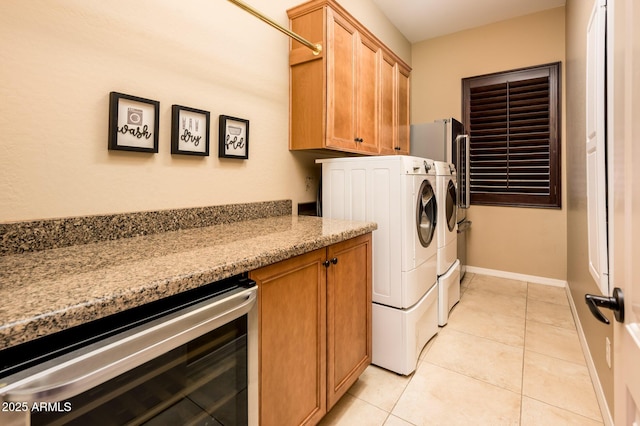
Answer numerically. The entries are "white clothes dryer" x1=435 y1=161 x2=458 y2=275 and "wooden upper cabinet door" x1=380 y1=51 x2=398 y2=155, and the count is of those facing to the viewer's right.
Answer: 2

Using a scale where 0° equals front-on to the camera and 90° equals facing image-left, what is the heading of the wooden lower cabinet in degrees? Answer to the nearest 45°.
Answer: approximately 315°

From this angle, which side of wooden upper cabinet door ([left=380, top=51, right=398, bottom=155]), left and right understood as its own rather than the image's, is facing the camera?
right

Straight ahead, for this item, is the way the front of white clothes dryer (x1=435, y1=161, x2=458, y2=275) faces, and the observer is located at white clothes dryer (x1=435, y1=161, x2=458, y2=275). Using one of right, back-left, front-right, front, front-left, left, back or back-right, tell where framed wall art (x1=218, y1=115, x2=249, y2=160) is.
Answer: back-right

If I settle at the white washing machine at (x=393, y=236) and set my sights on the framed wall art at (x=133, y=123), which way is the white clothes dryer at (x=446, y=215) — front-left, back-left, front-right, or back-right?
back-right

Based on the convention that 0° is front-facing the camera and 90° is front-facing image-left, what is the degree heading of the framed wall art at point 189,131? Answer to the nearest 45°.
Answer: approximately 315°

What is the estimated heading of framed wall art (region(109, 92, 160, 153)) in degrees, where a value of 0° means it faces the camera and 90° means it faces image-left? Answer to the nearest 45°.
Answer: approximately 315°

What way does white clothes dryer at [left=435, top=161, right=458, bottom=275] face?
to the viewer's right

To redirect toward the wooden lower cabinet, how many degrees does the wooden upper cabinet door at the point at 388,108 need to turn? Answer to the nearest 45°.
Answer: approximately 90° to its right

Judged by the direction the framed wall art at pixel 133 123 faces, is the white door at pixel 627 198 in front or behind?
in front
